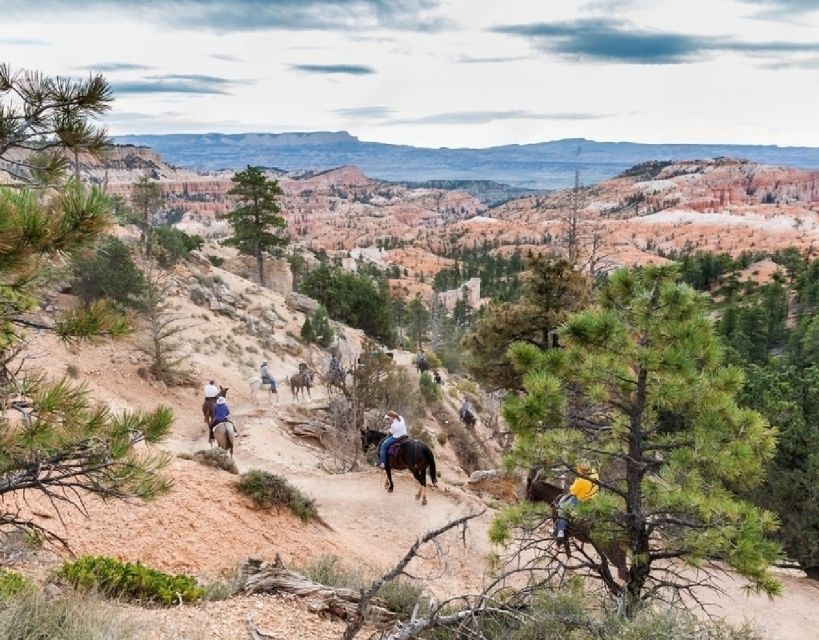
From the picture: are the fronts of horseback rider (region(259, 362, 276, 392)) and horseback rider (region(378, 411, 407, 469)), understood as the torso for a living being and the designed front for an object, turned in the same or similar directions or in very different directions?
very different directions

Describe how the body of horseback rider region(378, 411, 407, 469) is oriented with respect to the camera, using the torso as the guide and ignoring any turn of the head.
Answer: to the viewer's left

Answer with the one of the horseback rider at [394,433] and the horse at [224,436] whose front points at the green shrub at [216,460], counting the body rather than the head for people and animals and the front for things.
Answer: the horseback rider

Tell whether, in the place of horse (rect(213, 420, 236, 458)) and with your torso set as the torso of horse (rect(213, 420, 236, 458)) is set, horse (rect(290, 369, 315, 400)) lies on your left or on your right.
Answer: on your right

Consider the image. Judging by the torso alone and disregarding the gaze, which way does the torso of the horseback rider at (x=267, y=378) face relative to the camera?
to the viewer's right

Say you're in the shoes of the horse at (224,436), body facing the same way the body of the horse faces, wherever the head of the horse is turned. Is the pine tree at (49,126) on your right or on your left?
on your left

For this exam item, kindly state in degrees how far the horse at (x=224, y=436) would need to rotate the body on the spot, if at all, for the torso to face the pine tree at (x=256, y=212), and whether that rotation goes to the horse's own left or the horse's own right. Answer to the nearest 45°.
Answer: approximately 45° to the horse's own right

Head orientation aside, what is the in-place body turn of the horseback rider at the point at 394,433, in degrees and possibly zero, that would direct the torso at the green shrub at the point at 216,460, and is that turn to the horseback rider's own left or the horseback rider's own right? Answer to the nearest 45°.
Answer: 0° — they already face it

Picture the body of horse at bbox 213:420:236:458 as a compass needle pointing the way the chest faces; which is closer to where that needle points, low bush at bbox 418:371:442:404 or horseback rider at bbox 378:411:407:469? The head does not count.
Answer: the low bush

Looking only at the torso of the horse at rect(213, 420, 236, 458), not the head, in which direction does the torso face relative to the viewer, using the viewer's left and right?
facing away from the viewer and to the left of the viewer

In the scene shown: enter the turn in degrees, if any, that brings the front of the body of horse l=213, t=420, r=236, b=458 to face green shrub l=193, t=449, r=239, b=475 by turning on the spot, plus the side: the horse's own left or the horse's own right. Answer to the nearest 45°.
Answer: approximately 135° to the horse's own left

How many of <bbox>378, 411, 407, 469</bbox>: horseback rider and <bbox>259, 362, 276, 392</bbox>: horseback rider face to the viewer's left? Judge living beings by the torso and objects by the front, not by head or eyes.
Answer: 1
